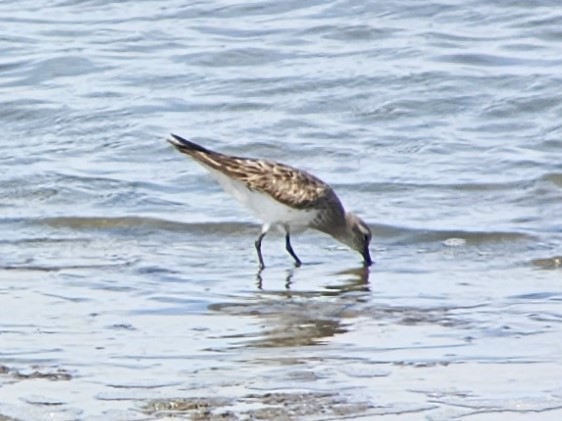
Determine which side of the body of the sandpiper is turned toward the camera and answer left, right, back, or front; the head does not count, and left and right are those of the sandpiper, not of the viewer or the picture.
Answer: right
